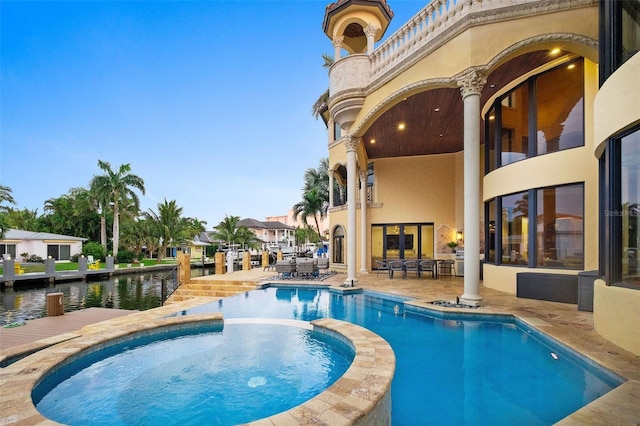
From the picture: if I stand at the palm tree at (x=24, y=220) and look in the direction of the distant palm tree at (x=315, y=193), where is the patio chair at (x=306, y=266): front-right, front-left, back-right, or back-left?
front-right
